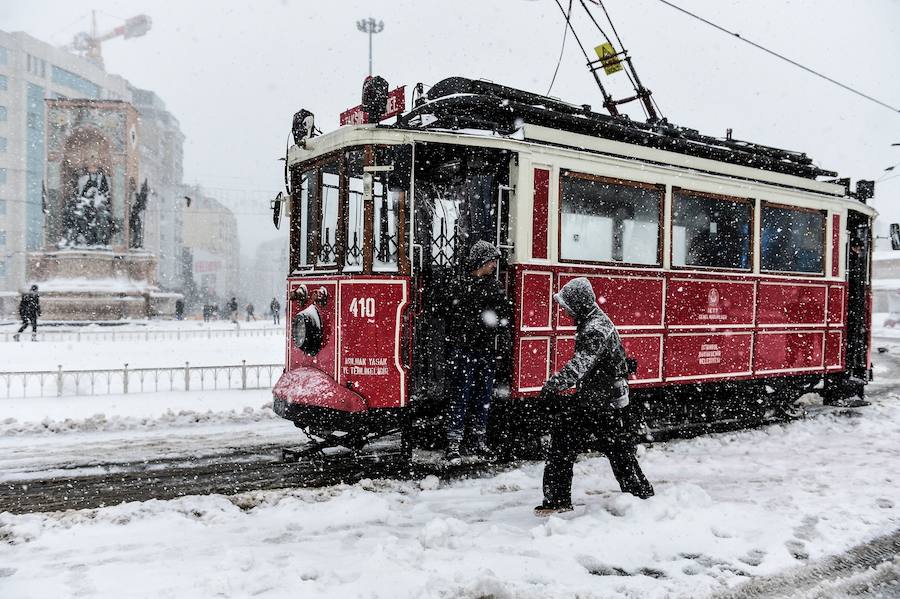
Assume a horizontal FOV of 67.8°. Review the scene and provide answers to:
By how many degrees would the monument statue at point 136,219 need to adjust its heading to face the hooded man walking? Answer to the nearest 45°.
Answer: approximately 90° to its right

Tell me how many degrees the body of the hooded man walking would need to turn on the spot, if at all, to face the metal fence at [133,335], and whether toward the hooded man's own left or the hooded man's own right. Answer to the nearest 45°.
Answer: approximately 45° to the hooded man's own right

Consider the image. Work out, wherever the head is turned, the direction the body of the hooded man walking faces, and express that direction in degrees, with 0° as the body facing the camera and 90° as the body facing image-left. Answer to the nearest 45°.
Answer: approximately 90°

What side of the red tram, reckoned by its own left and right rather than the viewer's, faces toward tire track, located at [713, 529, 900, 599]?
left

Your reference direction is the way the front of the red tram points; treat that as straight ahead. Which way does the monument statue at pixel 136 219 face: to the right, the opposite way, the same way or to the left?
the opposite way

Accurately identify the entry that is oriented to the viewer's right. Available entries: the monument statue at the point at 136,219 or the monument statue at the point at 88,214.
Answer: the monument statue at the point at 136,219

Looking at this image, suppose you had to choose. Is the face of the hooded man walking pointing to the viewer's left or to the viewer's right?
to the viewer's left
